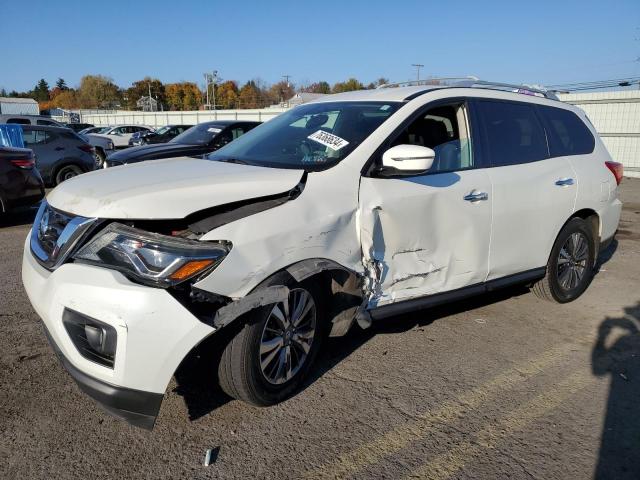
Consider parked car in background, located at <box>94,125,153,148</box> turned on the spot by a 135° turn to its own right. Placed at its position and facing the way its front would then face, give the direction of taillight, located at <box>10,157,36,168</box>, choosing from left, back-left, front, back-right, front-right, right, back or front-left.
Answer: back

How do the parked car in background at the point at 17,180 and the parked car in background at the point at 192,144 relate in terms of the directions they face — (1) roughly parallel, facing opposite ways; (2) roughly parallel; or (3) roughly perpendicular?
roughly perpendicular

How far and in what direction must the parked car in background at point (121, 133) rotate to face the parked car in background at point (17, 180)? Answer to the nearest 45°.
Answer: approximately 45° to its left

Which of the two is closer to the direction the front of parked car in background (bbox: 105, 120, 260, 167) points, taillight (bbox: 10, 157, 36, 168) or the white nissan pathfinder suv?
the taillight

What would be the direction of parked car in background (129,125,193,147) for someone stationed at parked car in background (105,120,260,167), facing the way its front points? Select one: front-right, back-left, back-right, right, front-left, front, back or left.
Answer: back-right

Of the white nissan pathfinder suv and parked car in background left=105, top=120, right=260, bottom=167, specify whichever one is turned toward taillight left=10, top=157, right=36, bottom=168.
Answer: the parked car in background

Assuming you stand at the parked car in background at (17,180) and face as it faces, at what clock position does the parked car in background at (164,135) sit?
the parked car in background at (164,135) is roughly at 2 o'clock from the parked car in background at (17,180).

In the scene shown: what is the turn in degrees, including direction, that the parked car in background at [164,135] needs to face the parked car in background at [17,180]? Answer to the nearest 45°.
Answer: approximately 45° to its left

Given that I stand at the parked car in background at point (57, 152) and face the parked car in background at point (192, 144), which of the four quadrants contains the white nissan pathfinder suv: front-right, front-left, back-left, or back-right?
front-right

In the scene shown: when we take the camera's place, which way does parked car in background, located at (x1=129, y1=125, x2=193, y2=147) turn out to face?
facing the viewer and to the left of the viewer

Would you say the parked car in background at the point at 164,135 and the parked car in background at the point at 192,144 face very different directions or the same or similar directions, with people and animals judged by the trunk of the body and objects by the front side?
same or similar directions

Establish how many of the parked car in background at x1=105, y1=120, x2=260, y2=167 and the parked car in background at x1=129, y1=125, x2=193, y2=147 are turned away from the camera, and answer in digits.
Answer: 0
